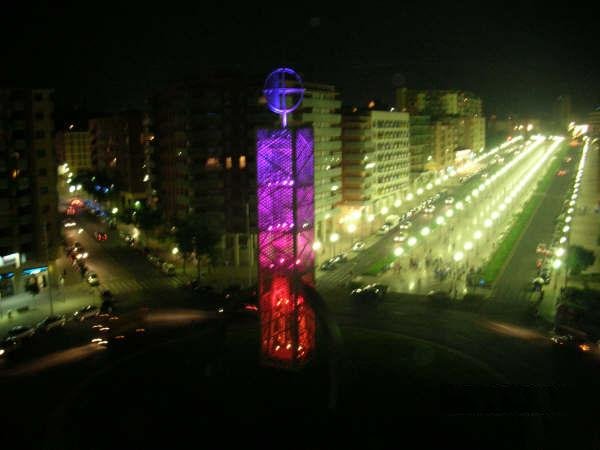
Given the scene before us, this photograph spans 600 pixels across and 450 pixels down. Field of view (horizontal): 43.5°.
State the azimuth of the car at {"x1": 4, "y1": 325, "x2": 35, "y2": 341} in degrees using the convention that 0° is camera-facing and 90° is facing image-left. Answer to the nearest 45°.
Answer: approximately 45°

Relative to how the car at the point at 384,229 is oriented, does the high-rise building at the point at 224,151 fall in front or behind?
in front

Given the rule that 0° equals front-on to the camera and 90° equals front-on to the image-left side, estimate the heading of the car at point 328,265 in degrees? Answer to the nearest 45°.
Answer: approximately 45°

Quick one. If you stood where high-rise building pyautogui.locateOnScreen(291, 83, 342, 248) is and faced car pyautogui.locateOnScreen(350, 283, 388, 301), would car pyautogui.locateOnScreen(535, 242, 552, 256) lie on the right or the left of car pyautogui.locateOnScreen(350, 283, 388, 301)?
left
